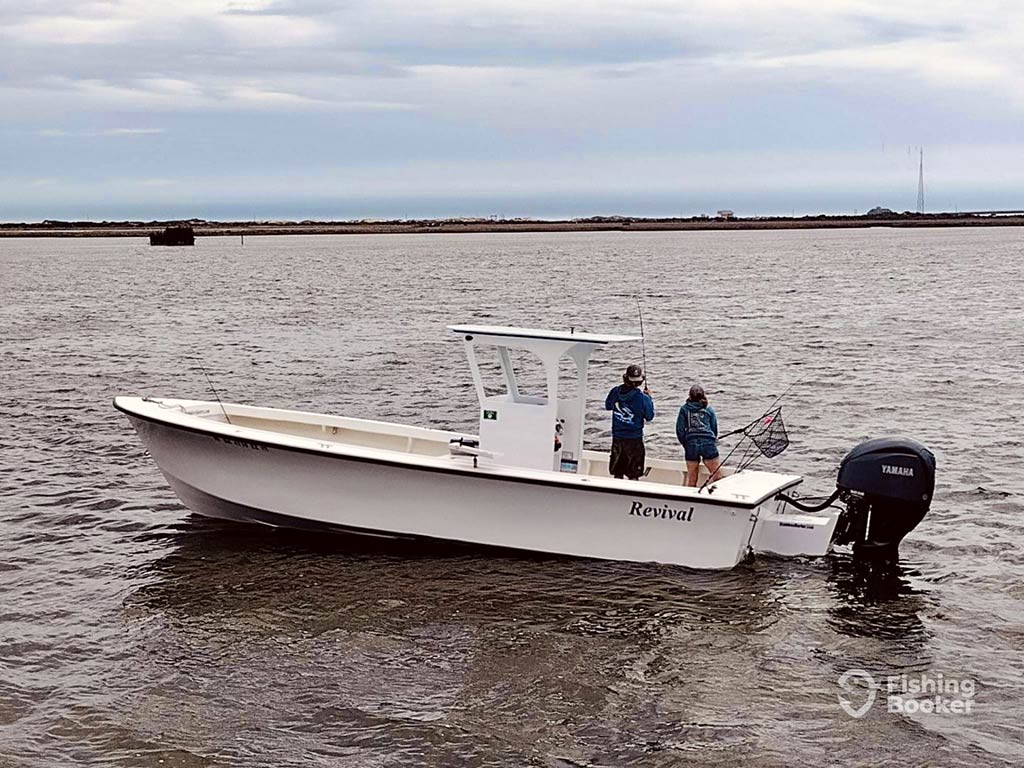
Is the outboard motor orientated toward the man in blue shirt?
yes

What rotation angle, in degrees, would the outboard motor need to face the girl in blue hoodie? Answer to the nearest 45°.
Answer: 0° — it already faces them

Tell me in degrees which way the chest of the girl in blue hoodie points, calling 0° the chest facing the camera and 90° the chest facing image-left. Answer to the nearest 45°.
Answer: approximately 180°

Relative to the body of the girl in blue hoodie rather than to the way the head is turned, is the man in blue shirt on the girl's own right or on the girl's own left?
on the girl's own left

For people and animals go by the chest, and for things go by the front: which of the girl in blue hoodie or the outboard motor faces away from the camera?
the girl in blue hoodie

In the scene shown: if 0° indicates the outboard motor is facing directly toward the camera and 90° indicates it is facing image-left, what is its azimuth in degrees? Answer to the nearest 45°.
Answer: approximately 90°

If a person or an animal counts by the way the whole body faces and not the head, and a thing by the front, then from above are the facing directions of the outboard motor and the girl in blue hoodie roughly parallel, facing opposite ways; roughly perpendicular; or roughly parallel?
roughly perpendicular

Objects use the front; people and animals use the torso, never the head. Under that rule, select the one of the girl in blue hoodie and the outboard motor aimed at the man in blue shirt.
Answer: the outboard motor

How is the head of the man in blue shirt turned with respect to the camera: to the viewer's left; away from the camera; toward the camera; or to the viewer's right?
away from the camera

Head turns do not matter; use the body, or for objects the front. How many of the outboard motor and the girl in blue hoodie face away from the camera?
1

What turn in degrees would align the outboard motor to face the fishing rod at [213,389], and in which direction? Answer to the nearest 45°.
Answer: approximately 45° to its right

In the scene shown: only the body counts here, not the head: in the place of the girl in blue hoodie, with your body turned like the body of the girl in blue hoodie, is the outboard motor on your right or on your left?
on your right

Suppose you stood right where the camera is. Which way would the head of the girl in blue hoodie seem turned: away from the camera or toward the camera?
away from the camera
